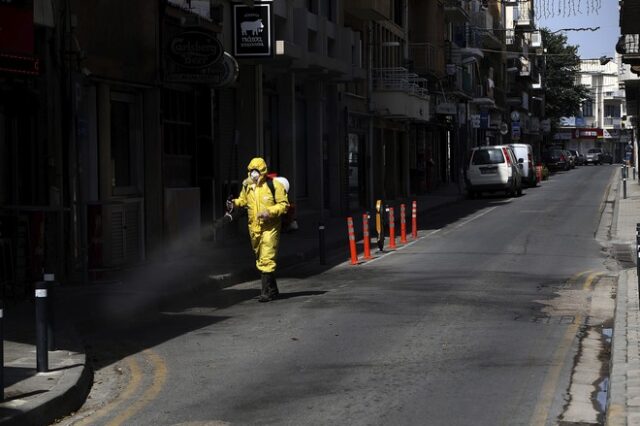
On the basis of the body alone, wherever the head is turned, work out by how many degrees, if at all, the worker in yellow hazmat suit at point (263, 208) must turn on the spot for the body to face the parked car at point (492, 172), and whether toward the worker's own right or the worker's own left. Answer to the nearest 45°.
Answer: approximately 135° to the worker's own right

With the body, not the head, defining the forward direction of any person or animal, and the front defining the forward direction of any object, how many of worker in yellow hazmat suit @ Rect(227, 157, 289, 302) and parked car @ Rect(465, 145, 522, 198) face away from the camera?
1

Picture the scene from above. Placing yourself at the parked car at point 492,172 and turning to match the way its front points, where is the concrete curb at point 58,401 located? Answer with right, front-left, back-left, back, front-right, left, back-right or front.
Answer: back

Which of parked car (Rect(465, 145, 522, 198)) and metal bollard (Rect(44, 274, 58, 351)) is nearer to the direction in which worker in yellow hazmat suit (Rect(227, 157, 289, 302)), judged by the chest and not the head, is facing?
the metal bollard

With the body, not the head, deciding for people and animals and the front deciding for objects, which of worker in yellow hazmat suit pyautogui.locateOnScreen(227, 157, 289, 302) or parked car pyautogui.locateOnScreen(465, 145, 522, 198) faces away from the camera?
the parked car

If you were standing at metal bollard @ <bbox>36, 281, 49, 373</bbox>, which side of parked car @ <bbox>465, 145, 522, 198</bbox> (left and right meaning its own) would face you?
back

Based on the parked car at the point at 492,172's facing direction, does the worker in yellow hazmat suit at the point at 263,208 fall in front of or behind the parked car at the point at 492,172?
behind

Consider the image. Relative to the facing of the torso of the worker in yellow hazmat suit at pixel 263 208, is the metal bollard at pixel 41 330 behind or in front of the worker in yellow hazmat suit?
in front

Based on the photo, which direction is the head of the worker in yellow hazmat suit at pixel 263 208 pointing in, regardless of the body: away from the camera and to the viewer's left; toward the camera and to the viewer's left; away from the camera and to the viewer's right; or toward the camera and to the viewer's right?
toward the camera and to the viewer's left

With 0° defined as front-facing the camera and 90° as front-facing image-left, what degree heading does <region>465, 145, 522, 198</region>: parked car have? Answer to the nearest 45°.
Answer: approximately 180°

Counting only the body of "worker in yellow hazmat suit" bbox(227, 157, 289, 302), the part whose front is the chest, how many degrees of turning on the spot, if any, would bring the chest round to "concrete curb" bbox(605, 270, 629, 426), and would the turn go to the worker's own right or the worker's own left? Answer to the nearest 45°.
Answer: approximately 90° to the worker's own left

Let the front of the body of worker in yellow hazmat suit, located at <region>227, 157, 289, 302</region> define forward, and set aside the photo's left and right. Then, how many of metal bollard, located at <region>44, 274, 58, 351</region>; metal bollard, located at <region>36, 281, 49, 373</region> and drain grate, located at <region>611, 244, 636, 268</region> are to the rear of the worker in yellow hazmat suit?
1

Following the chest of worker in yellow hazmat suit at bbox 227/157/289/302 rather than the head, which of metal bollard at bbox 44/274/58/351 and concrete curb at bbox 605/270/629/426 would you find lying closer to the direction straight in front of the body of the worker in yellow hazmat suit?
the metal bollard

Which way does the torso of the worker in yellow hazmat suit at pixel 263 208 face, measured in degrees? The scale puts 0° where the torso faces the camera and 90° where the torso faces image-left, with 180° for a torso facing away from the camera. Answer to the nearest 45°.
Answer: approximately 45°

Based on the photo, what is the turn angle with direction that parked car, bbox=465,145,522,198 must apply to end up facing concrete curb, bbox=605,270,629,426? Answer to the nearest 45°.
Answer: approximately 180°

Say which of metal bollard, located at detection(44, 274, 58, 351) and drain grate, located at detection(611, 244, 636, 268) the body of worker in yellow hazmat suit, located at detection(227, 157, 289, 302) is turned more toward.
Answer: the metal bollard
